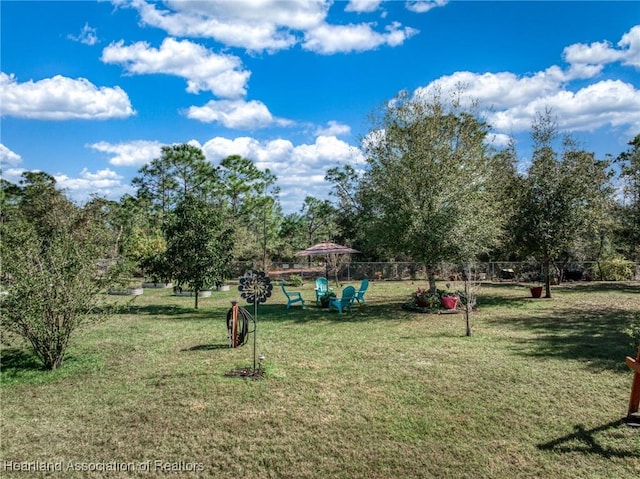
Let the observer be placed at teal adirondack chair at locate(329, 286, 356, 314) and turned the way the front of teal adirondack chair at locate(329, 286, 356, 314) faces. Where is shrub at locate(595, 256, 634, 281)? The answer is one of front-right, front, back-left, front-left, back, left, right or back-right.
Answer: right

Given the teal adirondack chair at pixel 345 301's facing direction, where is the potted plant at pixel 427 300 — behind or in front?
behind

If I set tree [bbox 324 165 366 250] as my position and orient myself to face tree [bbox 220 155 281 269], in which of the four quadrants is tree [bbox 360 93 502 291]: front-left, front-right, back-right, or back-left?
back-left
